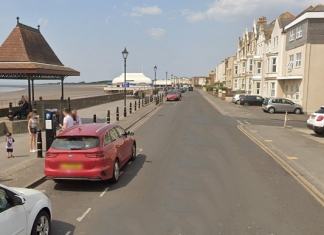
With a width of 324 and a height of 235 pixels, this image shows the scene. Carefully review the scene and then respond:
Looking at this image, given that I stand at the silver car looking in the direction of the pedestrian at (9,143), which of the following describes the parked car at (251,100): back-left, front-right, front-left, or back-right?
back-right

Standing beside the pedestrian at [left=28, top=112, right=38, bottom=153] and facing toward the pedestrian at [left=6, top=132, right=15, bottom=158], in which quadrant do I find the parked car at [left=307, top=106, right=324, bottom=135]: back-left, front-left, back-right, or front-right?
back-left

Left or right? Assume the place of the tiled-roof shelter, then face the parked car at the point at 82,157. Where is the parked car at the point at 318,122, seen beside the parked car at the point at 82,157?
left

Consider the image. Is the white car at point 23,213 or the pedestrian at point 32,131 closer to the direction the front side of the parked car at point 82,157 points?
the pedestrian

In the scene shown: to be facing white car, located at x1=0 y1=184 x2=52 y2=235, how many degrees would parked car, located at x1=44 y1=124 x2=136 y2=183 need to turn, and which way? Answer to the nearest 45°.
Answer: approximately 135° to its right

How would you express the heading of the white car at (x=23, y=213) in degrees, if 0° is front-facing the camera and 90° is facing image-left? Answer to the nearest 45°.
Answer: approximately 225°

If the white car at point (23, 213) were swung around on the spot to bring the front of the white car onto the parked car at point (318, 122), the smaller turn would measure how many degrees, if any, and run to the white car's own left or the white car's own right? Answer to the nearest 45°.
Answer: approximately 45° to the white car's own right
